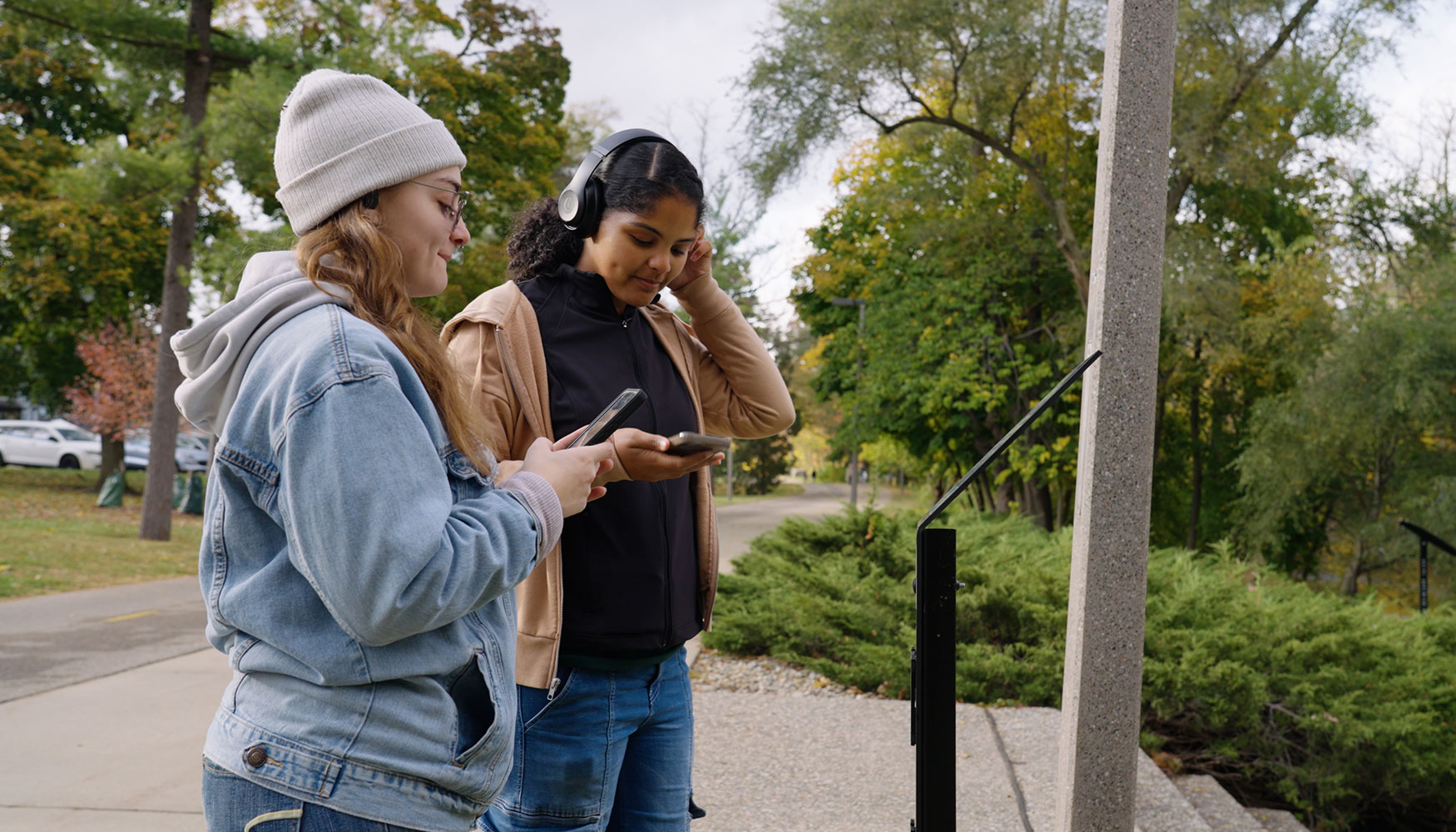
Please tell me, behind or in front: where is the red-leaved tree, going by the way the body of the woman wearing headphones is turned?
behind

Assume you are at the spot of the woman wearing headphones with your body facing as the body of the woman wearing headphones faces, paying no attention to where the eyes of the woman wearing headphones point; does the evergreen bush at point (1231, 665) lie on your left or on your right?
on your left

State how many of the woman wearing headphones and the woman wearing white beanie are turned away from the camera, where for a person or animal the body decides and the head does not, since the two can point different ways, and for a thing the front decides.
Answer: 0

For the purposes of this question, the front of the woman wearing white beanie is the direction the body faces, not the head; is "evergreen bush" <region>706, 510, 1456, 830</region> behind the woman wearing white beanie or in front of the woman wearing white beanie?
in front

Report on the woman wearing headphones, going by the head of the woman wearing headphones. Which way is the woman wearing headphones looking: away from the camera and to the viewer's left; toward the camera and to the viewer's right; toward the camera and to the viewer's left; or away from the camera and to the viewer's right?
toward the camera and to the viewer's right

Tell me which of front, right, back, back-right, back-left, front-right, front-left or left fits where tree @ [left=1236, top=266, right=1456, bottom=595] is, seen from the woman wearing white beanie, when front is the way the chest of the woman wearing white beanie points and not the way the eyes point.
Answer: front-left

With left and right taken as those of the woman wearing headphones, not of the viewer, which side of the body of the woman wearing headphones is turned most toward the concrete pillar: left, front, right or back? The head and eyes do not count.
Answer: left

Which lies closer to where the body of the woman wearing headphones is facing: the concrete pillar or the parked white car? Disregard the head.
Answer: the concrete pillar

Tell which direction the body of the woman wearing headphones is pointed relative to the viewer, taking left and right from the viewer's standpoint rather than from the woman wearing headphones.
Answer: facing the viewer and to the right of the viewer

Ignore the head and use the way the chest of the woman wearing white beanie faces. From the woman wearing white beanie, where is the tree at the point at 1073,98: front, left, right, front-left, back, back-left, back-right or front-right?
front-left

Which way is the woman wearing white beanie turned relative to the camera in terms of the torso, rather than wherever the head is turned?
to the viewer's right

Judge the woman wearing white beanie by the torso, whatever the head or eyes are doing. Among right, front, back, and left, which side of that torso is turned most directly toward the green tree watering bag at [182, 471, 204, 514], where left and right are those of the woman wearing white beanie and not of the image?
left

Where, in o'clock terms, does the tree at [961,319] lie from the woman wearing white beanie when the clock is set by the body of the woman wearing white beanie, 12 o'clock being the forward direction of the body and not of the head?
The tree is roughly at 10 o'clock from the woman wearing white beanie.

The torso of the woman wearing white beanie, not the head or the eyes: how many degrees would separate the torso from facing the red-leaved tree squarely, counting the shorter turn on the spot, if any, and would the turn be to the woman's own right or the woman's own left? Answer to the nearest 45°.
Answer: approximately 90° to the woman's own left

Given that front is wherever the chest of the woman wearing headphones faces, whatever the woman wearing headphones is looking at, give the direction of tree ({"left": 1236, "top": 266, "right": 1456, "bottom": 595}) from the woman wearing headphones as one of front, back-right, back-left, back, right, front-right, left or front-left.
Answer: left

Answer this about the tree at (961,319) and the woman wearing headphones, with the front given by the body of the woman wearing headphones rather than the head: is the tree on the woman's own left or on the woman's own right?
on the woman's own left

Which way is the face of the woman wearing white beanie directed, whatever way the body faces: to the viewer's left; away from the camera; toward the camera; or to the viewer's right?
to the viewer's right
